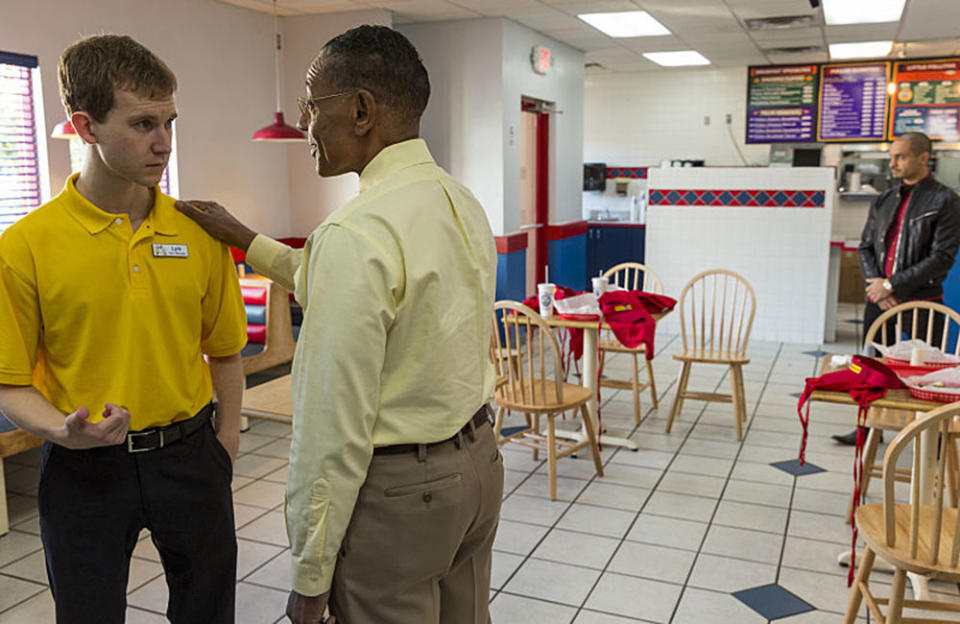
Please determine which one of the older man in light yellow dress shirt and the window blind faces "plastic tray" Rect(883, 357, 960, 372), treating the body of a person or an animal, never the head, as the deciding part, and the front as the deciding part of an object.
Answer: the window blind

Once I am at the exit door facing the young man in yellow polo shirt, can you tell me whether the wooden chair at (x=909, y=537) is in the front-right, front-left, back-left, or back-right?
front-left

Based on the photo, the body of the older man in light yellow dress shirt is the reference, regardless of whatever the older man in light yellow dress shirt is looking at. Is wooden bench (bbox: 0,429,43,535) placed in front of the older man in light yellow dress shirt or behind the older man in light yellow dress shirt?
in front

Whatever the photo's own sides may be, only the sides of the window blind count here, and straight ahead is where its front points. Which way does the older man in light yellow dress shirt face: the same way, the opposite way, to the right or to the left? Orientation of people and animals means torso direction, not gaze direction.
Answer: the opposite way

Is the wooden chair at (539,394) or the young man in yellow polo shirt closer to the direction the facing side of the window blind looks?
the wooden chair

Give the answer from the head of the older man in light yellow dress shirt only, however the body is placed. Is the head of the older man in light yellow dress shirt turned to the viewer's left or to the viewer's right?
to the viewer's left

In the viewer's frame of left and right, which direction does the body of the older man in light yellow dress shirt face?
facing away from the viewer and to the left of the viewer

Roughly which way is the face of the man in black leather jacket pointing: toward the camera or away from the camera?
toward the camera

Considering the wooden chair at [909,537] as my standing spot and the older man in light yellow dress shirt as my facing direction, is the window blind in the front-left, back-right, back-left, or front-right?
front-right

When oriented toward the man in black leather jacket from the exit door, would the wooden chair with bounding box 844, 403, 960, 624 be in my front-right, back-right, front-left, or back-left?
front-right

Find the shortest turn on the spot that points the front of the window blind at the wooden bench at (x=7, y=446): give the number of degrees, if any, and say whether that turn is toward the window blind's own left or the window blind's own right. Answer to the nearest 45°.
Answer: approximately 45° to the window blind's own right

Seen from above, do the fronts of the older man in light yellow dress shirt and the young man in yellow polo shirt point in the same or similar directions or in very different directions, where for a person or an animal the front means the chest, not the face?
very different directions

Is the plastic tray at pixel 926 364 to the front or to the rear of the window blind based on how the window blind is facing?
to the front

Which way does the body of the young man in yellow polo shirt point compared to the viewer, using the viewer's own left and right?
facing the viewer and to the right of the viewer

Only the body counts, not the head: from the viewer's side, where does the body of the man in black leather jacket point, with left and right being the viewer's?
facing the viewer and to the left of the viewer
